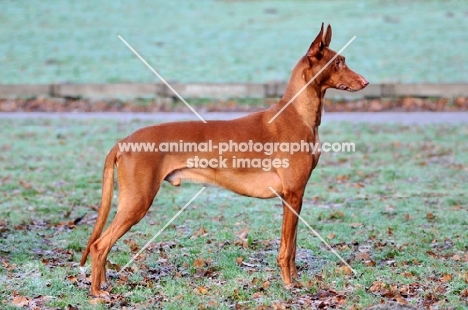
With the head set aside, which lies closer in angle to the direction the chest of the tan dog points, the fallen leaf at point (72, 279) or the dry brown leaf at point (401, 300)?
the dry brown leaf

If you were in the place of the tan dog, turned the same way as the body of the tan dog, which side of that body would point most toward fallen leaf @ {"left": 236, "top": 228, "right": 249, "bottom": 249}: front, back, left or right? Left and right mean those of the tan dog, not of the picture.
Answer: left

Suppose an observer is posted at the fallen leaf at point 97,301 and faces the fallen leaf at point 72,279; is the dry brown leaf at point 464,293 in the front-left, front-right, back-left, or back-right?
back-right

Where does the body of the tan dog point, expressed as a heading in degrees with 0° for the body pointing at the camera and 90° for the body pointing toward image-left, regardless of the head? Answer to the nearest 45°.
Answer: approximately 270°

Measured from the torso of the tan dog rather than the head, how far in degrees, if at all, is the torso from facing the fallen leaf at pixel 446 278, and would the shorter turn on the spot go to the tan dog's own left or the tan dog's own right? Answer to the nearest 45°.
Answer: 0° — it already faces it

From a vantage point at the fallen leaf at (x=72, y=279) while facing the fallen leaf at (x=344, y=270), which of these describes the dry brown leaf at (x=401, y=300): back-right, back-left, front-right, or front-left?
front-right

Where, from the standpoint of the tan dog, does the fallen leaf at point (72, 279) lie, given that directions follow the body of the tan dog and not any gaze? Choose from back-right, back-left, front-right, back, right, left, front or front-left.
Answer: back

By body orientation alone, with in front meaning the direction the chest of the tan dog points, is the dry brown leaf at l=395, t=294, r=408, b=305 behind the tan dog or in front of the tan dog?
in front

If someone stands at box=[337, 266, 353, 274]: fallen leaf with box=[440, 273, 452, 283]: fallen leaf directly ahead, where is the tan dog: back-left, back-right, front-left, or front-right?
back-right

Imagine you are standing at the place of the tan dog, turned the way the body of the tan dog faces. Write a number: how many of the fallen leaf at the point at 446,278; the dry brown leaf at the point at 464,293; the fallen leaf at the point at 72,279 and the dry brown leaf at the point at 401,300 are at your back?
1

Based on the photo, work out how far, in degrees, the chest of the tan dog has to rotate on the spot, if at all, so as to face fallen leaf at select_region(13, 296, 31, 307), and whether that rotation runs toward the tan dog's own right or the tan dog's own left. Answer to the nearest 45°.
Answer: approximately 135° to the tan dog's own right
